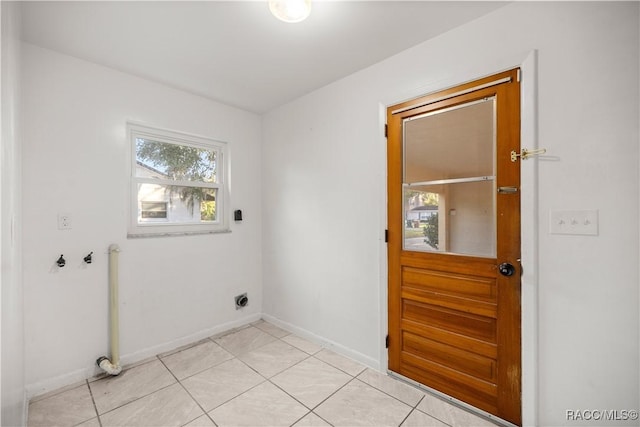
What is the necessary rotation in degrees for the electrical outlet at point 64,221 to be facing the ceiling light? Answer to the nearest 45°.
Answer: approximately 45° to its left

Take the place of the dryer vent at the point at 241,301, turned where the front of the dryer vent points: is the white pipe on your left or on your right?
on your right

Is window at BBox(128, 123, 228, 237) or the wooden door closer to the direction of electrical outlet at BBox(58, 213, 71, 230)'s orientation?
the wooden door

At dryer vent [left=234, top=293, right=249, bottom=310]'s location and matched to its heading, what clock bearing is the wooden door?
The wooden door is roughly at 12 o'clock from the dryer vent.

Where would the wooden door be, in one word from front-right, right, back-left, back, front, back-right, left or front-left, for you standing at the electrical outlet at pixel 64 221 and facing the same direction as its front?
front-left

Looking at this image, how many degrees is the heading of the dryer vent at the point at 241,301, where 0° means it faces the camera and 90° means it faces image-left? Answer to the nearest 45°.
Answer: approximately 315°

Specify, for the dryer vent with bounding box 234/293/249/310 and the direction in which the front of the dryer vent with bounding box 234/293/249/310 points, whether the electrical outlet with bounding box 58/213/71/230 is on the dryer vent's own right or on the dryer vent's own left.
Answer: on the dryer vent's own right

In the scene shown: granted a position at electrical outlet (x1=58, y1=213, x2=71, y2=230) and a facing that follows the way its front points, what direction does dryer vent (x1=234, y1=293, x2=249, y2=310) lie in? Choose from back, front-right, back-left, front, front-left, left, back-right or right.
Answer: left

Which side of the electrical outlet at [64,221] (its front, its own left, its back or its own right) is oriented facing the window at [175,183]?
left

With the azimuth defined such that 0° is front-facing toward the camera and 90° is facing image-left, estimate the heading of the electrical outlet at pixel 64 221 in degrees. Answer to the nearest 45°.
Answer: approximately 0°
